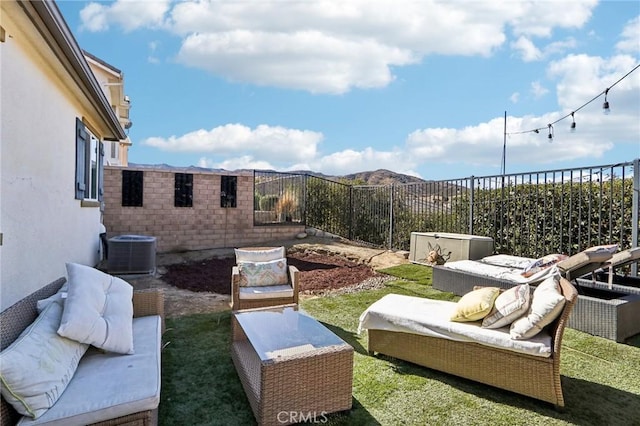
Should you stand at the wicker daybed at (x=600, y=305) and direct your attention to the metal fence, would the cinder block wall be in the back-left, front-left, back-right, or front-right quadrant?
front-left

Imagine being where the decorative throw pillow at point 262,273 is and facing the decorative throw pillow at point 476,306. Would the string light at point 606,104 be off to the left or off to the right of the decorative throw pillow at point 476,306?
left

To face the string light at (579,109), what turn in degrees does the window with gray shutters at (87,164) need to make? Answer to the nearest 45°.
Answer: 0° — it already faces it

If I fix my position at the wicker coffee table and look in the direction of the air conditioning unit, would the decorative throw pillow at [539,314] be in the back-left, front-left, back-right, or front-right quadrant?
back-right

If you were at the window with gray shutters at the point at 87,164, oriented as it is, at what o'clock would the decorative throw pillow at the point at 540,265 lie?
The decorative throw pillow is roughly at 12 o'clock from the window with gray shutters.

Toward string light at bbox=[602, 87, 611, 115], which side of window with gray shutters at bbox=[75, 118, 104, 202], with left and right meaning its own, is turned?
front

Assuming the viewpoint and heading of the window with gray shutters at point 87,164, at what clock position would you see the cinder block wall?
The cinder block wall is roughly at 9 o'clock from the window with gray shutters.

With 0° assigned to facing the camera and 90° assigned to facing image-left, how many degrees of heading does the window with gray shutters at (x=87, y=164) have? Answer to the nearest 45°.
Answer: approximately 315°

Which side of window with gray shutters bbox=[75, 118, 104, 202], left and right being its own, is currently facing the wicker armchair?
front

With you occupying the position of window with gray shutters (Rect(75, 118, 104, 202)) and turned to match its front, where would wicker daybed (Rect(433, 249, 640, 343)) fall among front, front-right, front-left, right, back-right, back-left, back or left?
front

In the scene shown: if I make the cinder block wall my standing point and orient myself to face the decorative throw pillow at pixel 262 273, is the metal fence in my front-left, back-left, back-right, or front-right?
front-left

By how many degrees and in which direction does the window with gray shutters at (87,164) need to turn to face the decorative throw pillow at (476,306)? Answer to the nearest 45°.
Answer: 0° — it already faces it
